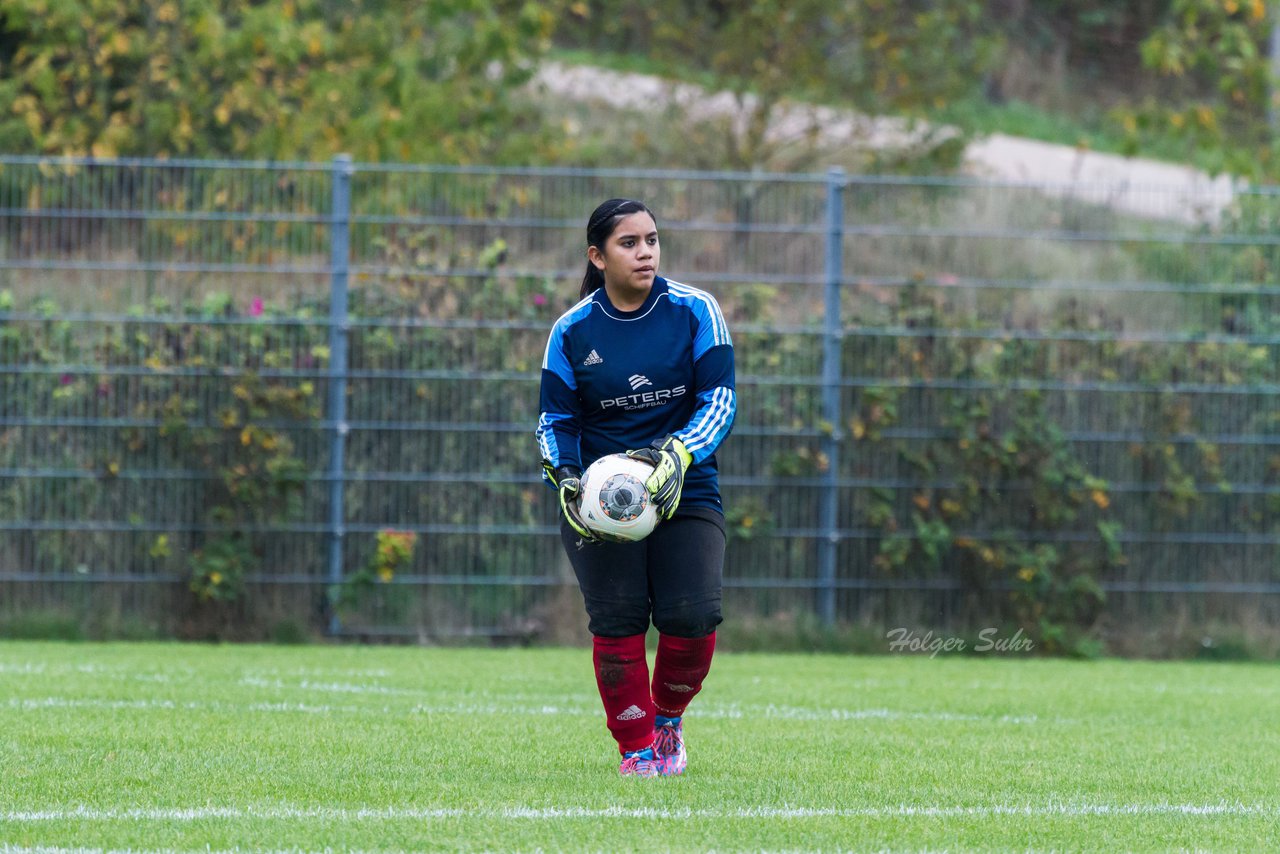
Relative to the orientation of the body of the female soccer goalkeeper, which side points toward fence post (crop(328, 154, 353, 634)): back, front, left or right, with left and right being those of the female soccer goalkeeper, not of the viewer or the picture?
back

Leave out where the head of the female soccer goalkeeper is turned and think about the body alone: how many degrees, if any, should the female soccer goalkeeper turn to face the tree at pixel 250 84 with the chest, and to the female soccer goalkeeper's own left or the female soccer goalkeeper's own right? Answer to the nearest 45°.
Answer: approximately 180°

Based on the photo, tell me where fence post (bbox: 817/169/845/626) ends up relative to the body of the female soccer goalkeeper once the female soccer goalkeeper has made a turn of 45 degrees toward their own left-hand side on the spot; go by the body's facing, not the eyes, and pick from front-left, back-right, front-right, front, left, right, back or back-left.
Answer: back-left

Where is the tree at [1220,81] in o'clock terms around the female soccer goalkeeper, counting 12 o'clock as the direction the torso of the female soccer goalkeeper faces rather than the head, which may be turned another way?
The tree is roughly at 7 o'clock from the female soccer goalkeeper.

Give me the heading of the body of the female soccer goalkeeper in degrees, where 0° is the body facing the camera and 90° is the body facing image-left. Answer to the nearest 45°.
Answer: approximately 0°

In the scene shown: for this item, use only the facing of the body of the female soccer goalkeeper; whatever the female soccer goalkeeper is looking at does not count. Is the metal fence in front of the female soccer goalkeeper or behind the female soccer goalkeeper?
behind

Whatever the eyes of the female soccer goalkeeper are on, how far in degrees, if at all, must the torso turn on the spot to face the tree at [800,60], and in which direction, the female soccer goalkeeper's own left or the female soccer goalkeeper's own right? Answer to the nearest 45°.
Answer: approximately 180°
